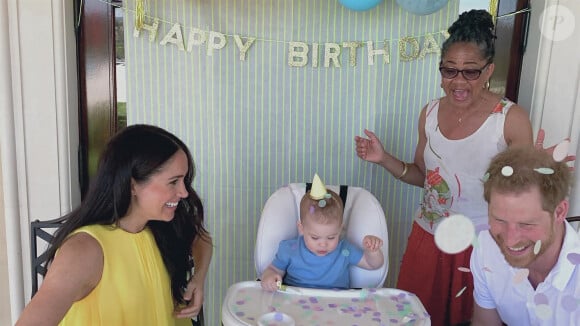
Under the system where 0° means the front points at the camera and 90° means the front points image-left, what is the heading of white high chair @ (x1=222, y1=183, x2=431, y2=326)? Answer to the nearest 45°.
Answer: approximately 0°

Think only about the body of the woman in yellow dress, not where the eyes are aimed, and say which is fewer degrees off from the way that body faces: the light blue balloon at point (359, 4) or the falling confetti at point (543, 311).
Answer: the falling confetti

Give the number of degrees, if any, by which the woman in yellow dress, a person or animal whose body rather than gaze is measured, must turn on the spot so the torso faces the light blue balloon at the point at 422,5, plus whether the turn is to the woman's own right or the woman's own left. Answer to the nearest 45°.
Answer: approximately 45° to the woman's own left

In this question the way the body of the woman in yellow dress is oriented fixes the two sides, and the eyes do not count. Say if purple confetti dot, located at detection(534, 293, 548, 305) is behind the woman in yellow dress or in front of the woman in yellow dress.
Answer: in front

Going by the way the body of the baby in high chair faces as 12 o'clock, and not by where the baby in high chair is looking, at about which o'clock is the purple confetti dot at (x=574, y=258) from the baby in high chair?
The purple confetti dot is roughly at 10 o'clock from the baby in high chair.

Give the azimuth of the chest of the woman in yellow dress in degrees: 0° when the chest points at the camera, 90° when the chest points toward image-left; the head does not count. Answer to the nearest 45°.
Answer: approximately 315°

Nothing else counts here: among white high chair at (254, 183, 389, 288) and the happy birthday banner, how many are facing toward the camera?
2
